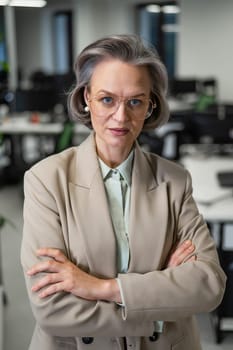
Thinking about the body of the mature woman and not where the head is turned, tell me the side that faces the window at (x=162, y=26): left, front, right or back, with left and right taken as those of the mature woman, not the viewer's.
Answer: back

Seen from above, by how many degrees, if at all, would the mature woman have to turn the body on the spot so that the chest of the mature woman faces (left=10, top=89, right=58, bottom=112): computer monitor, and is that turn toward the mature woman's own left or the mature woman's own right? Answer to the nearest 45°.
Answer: approximately 180°

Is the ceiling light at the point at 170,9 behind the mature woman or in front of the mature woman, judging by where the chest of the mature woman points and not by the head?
behind

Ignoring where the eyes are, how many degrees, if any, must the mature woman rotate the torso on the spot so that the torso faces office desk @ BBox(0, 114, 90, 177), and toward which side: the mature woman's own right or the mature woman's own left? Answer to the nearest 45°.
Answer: approximately 180°

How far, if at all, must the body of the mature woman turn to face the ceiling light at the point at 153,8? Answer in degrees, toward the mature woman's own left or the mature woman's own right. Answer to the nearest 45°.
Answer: approximately 180°

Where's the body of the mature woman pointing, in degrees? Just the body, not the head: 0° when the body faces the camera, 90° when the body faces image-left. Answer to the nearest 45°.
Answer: approximately 0°
